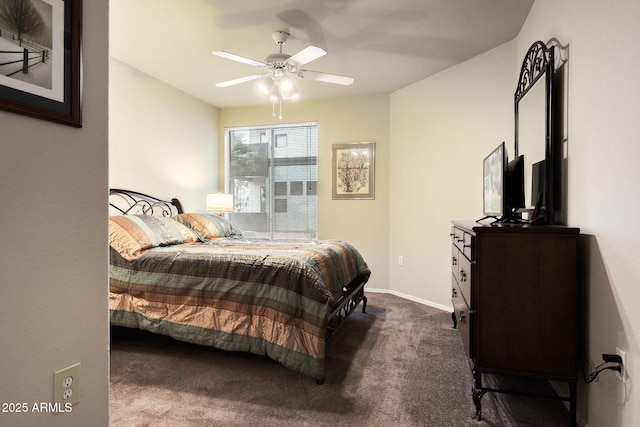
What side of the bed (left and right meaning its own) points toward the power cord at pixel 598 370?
front

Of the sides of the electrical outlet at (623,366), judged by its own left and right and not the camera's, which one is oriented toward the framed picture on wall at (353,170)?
right

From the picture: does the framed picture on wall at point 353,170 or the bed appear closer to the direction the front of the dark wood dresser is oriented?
the bed

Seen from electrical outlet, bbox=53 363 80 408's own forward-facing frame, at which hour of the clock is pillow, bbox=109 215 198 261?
The pillow is roughly at 8 o'clock from the electrical outlet.

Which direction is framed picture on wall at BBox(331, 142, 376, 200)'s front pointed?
toward the camera

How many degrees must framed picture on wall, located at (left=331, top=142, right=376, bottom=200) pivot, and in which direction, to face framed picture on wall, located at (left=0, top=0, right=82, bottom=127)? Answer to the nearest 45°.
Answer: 0° — it already faces it

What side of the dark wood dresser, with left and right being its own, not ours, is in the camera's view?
left

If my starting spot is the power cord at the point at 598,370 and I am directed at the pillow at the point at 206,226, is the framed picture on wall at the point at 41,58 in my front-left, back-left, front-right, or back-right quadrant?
front-left

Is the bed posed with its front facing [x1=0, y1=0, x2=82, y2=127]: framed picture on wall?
no

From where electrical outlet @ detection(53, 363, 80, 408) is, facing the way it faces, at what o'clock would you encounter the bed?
The bed is roughly at 9 o'clock from the electrical outlet.

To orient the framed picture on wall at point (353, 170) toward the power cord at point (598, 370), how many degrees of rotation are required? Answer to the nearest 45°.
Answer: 0° — it already faces it

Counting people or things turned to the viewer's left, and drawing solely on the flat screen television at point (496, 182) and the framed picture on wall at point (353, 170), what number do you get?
1

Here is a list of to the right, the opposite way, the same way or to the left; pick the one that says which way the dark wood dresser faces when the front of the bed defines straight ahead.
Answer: the opposite way

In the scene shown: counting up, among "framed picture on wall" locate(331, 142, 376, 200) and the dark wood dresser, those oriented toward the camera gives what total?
1

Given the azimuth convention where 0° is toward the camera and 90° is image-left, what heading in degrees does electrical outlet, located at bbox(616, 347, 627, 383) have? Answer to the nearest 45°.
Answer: approximately 45°

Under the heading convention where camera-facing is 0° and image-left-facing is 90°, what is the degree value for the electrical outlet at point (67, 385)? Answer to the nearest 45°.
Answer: approximately 315°

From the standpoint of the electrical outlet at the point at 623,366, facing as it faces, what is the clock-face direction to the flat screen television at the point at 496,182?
The flat screen television is roughly at 3 o'clock from the electrical outlet.
